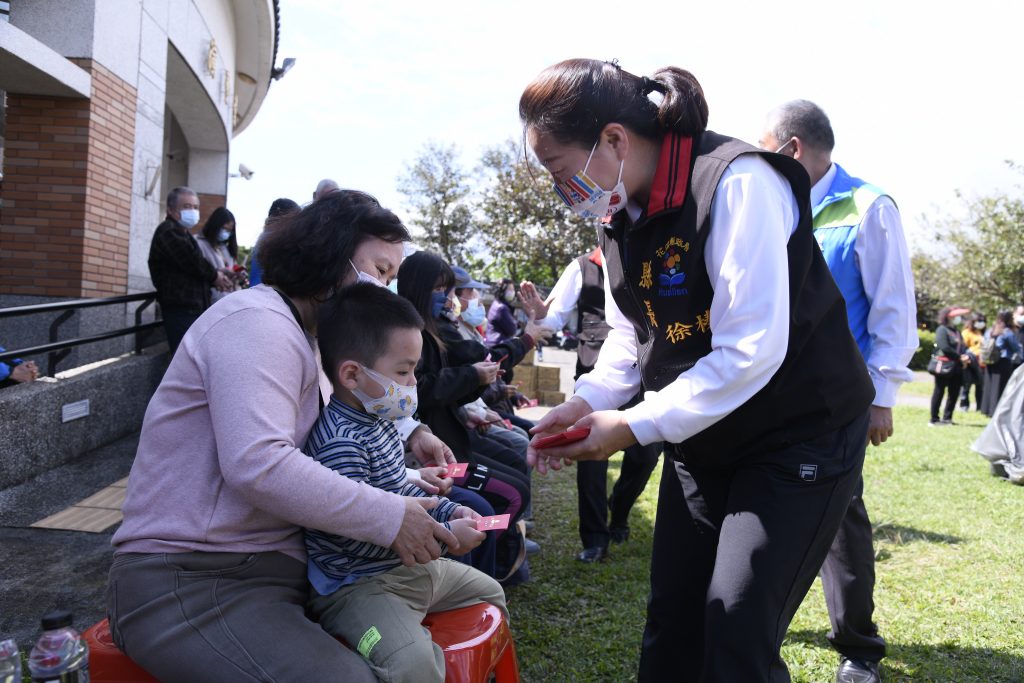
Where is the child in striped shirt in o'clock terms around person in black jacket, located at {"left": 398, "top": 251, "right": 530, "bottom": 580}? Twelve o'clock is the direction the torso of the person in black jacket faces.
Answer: The child in striped shirt is roughly at 3 o'clock from the person in black jacket.

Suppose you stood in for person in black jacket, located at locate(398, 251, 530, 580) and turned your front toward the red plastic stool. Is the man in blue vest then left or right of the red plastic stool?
left

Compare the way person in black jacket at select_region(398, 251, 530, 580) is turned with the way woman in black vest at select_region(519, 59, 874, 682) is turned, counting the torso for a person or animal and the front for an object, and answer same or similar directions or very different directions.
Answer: very different directions

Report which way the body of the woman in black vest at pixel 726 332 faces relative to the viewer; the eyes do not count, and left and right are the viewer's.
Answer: facing the viewer and to the left of the viewer

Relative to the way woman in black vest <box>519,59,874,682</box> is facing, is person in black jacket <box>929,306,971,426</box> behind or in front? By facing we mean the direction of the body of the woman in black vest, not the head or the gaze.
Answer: behind

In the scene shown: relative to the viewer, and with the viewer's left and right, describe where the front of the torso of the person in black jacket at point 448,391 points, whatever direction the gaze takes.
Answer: facing to the right of the viewer

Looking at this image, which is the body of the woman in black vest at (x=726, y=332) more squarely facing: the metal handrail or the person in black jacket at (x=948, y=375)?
the metal handrail

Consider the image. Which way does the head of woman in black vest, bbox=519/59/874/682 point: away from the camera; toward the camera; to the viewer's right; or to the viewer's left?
to the viewer's left

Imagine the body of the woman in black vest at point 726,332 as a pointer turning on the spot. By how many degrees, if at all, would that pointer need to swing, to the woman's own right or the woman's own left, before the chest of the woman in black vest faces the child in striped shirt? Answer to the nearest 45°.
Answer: approximately 45° to the woman's own right

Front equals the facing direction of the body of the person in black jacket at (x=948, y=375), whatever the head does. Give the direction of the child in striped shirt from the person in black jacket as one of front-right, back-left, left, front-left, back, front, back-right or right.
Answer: right

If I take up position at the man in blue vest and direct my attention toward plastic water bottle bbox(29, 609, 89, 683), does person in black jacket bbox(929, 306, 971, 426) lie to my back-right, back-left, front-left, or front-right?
back-right
